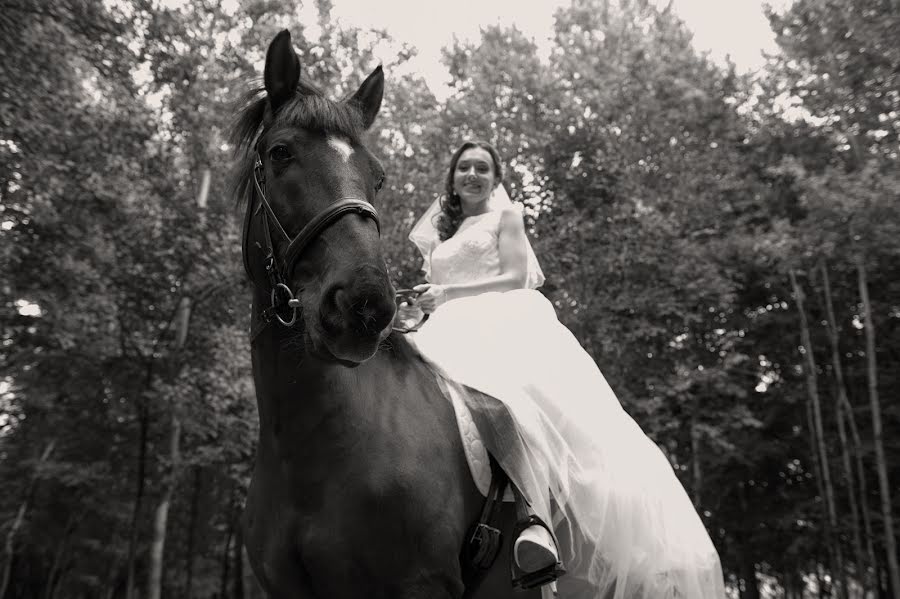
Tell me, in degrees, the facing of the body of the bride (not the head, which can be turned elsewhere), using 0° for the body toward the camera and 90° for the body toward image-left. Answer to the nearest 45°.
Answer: approximately 45°
